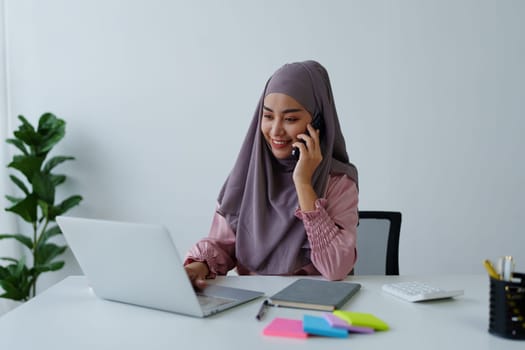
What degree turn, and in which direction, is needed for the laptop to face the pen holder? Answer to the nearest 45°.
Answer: approximately 90° to its right

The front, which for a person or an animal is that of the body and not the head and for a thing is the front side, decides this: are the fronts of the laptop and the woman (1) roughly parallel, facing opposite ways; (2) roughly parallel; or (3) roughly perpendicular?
roughly parallel, facing opposite ways

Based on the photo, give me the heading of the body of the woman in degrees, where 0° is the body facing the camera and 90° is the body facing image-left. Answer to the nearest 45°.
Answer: approximately 45°

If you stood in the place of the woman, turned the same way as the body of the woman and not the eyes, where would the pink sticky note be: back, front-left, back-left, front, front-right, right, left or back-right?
front-left

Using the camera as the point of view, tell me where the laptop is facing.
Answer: facing away from the viewer and to the right of the viewer

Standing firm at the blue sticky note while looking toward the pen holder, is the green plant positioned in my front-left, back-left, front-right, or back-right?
back-left

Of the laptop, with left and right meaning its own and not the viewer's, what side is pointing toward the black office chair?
front

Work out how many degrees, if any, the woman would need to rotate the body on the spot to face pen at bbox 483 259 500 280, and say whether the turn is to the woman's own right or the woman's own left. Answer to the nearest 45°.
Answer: approximately 90° to the woman's own left

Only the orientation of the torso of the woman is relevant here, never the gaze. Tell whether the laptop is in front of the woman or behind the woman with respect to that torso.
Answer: in front

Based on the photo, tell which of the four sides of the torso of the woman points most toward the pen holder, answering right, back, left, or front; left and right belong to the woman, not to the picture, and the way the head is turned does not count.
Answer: left

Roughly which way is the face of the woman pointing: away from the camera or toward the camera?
toward the camera
